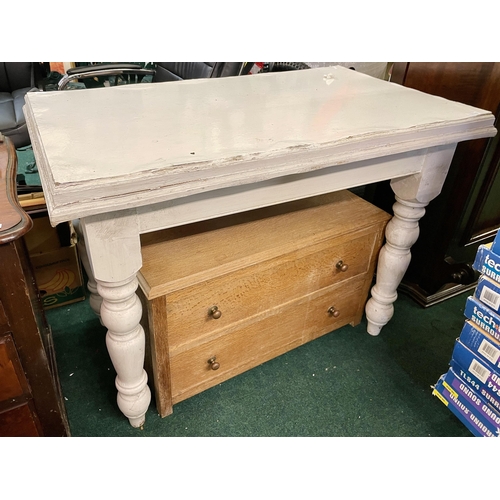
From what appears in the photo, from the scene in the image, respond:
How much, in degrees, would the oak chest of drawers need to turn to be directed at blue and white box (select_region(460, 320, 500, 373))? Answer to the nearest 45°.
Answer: approximately 45° to its left

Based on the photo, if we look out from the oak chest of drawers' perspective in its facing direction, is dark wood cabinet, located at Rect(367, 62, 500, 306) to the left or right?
on its left

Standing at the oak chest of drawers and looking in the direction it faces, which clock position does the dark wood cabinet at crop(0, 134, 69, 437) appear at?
The dark wood cabinet is roughly at 3 o'clock from the oak chest of drawers.

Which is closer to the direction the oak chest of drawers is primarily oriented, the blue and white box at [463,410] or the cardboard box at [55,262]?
the blue and white box

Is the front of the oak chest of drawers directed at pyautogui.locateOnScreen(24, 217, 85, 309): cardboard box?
no
